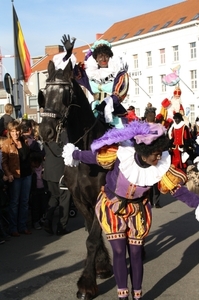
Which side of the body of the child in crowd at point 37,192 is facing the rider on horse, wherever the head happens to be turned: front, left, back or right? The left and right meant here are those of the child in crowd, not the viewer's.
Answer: front

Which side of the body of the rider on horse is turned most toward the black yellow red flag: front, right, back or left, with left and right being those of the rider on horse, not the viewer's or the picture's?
back

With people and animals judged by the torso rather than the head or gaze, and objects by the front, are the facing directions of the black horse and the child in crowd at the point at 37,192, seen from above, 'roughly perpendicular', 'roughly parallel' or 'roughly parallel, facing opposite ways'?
roughly perpendicular

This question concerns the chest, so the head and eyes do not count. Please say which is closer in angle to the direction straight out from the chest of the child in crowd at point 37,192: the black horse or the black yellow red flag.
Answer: the black horse

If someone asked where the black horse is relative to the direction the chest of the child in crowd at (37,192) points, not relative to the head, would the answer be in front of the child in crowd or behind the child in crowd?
in front

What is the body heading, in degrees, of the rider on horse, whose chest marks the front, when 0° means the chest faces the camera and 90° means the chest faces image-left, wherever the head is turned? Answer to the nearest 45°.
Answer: approximately 0°

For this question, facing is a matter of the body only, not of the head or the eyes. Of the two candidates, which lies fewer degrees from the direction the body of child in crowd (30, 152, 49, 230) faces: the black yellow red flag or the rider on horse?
the rider on horse

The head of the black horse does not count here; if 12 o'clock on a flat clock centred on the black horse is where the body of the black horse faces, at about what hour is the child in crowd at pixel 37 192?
The child in crowd is roughly at 4 o'clock from the black horse.

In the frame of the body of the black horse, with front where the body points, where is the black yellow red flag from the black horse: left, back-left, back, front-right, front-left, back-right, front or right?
back-right

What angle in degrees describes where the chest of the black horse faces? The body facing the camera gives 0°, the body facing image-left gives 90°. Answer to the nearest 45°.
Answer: approximately 45°
